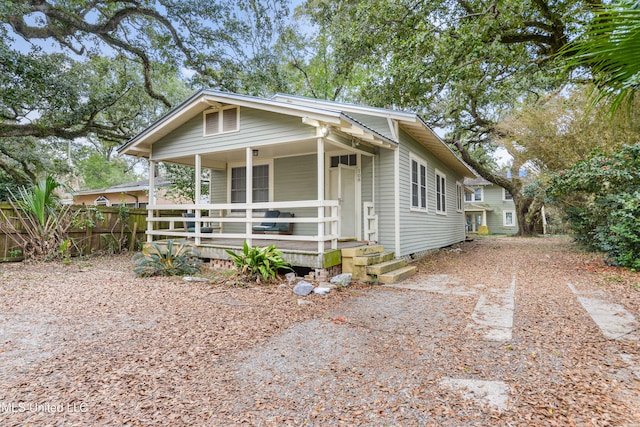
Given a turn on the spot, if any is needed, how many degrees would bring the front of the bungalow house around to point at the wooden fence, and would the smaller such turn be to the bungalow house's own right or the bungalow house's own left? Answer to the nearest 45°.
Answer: approximately 45° to the bungalow house's own right

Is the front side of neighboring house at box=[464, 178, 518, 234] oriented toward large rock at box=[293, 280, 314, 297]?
yes

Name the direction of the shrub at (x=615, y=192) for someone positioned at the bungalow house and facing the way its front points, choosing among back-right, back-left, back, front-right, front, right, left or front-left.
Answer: back-left

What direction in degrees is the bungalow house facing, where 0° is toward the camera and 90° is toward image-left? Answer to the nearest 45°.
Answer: approximately 45°

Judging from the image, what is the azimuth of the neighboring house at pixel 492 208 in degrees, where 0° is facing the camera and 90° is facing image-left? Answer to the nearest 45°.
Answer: approximately 0°
